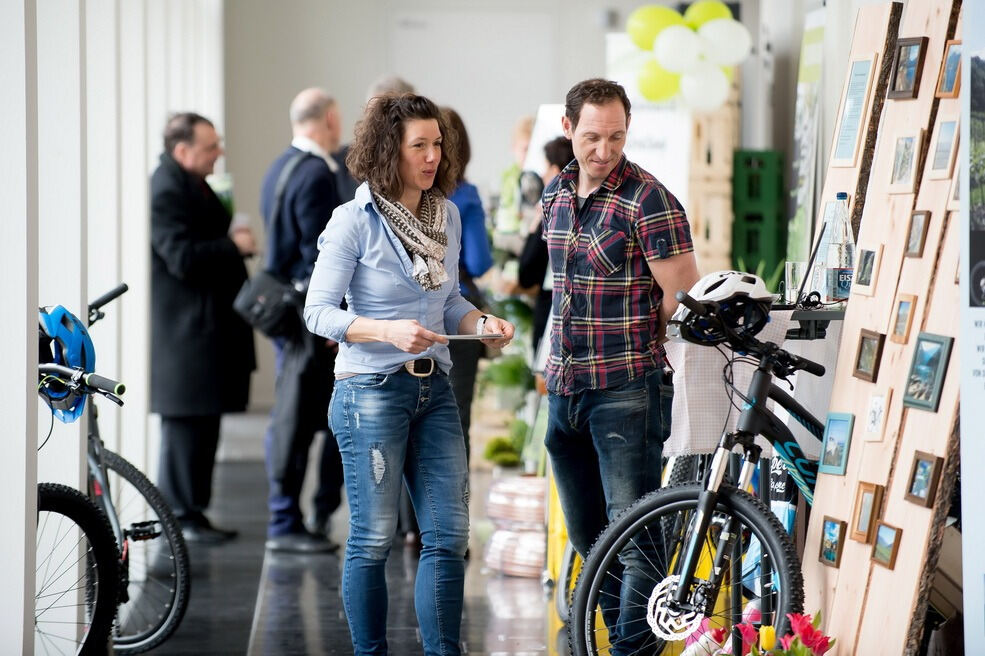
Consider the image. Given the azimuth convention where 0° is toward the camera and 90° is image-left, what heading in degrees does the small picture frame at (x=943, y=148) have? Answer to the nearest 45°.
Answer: approximately 45°

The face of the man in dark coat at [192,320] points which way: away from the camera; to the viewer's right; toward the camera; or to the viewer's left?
to the viewer's right

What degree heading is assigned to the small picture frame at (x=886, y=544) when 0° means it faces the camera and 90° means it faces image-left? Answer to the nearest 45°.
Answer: approximately 45°

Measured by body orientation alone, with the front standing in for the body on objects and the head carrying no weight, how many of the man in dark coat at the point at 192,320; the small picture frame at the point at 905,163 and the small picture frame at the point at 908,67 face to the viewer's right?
1

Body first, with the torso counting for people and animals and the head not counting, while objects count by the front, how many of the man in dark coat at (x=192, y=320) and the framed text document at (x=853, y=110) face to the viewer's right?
1

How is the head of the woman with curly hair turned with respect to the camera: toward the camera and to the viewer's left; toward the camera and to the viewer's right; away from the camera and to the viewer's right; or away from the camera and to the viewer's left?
toward the camera and to the viewer's right
